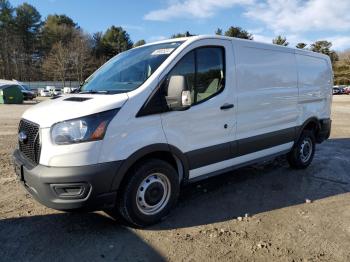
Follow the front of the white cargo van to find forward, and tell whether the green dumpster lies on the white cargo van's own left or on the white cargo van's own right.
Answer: on the white cargo van's own right

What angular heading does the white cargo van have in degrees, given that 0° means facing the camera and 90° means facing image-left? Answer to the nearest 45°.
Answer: approximately 45°
